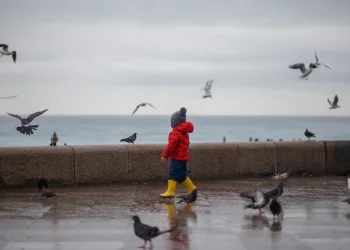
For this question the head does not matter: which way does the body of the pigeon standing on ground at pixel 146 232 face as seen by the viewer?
to the viewer's left

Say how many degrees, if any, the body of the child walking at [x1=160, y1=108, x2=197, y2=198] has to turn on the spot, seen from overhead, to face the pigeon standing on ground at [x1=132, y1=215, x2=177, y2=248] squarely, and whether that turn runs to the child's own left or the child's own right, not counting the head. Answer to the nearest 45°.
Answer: approximately 90° to the child's own left
